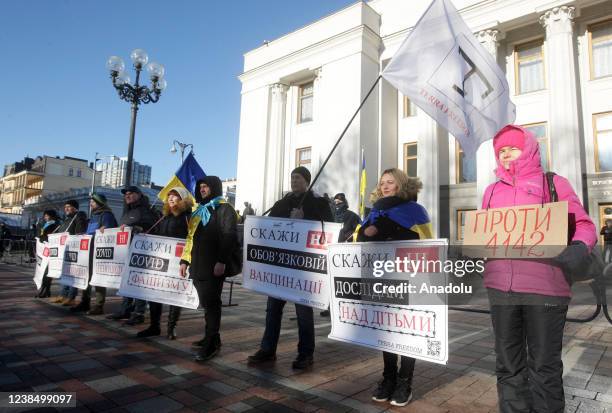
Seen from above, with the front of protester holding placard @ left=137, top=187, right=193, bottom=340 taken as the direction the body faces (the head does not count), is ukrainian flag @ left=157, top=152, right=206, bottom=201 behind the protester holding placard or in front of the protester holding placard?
behind

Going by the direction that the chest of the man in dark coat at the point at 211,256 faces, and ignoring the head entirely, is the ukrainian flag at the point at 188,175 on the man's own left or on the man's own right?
on the man's own right

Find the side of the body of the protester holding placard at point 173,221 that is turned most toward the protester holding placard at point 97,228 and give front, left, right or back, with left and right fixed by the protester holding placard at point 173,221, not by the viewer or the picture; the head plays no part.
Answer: right

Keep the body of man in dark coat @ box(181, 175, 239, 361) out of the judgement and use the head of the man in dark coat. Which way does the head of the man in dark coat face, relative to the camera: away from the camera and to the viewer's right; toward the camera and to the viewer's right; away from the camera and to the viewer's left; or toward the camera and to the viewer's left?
toward the camera and to the viewer's left

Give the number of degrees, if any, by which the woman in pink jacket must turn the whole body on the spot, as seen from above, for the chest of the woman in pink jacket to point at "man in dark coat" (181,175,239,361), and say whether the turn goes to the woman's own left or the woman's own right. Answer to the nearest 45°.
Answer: approximately 45° to the woman's own right

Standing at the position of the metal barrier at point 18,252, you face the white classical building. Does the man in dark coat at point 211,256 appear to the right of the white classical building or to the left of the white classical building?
right

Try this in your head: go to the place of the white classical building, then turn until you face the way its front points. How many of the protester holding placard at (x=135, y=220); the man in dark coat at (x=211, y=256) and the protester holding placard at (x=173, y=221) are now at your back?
0

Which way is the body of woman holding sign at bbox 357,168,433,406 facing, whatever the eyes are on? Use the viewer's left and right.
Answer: facing the viewer and to the left of the viewer

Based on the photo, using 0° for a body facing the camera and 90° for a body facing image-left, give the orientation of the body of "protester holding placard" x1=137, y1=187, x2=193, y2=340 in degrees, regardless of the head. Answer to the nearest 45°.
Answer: approximately 45°

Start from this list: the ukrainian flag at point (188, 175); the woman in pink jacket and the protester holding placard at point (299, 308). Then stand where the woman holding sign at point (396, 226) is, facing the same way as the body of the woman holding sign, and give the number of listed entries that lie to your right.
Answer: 2

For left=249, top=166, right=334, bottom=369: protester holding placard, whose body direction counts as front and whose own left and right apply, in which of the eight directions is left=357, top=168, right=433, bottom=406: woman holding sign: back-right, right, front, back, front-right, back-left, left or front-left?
left

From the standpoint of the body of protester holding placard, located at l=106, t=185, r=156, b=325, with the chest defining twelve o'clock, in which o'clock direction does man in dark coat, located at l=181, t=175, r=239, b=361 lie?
The man in dark coat is roughly at 10 o'clock from the protester holding placard.
